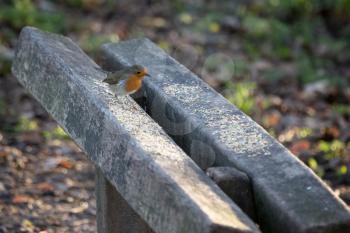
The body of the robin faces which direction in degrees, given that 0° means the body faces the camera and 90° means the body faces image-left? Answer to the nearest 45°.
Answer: approximately 270°
